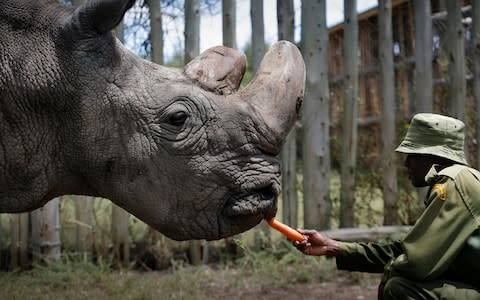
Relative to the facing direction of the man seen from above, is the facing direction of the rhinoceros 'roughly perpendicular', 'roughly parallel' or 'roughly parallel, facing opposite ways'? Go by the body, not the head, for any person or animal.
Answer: roughly parallel, facing opposite ways

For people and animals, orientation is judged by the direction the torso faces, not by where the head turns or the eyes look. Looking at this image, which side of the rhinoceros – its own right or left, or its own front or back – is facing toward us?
right

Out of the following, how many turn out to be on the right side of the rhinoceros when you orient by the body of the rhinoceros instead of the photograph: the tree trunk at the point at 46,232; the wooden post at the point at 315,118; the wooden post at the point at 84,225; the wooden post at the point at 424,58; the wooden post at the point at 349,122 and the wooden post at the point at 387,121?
0

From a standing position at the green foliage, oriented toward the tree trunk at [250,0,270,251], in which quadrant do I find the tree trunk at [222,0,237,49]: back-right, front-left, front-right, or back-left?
front-left

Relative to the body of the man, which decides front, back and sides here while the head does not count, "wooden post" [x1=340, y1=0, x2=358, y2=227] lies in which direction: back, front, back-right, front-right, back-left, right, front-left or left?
right

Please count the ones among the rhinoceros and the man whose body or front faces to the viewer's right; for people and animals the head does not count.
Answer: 1

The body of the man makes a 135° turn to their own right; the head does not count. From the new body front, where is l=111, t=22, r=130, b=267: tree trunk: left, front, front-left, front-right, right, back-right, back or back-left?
left

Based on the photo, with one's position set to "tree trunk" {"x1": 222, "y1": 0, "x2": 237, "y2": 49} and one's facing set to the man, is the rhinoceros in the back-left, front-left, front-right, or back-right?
front-right

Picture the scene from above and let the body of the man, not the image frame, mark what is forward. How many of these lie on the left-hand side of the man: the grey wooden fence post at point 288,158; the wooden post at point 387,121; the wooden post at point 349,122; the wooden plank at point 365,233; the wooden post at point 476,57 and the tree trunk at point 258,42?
0

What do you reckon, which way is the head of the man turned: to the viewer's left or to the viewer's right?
to the viewer's left

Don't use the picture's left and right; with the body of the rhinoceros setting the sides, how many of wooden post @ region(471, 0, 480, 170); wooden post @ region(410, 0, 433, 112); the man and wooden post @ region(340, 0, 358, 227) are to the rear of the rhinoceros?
0

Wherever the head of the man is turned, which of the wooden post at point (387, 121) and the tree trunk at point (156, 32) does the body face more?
the tree trunk

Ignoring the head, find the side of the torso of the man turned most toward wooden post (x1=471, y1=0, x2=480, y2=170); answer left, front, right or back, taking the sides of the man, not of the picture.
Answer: right

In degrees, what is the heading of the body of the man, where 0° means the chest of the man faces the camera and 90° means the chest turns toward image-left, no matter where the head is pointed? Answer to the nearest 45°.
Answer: approximately 90°

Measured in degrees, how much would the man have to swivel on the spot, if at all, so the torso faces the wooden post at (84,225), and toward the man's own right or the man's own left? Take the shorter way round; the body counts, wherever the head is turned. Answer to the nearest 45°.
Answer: approximately 45° to the man's own right

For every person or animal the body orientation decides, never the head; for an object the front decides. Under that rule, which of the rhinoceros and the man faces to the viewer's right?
the rhinoceros

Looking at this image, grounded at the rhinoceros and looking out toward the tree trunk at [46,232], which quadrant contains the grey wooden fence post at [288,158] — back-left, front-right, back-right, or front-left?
front-right
